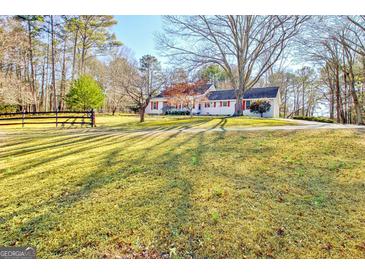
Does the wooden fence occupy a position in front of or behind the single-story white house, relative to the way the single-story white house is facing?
in front

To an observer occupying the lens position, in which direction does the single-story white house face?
facing the viewer
